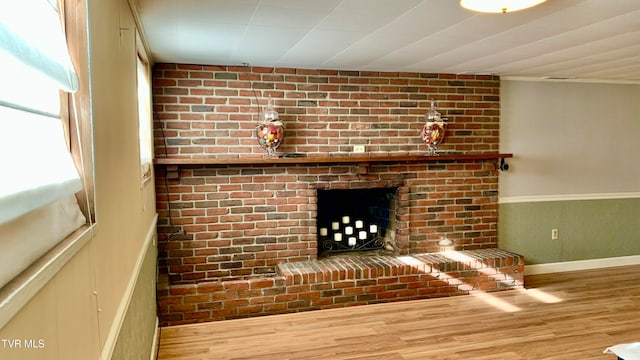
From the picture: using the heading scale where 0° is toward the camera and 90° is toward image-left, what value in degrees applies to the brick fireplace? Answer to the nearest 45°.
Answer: approximately 0°

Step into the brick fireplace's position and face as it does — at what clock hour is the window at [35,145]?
The window is roughly at 12 o'clock from the brick fireplace.

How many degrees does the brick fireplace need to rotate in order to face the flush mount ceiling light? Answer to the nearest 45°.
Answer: approximately 45° to its left
